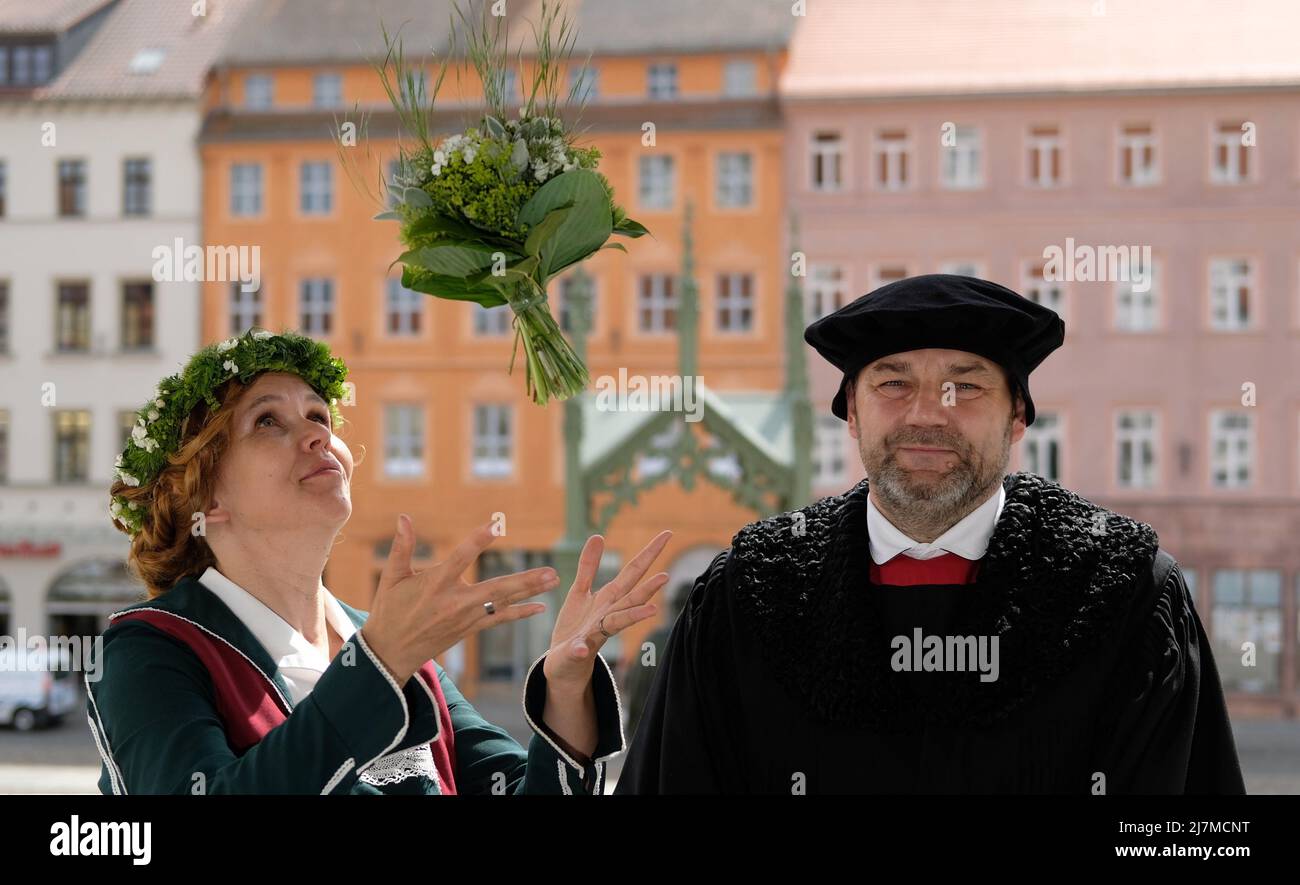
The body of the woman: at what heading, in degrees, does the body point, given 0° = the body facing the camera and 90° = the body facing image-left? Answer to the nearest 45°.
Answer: approximately 315°

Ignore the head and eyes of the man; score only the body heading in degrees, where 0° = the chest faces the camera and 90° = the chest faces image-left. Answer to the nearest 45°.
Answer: approximately 0°

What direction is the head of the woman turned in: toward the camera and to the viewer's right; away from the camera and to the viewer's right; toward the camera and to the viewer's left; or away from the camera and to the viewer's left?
toward the camera and to the viewer's right

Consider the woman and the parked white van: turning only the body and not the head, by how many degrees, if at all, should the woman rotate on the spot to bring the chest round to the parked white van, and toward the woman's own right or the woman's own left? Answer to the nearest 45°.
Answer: approximately 135° to the woman's own left

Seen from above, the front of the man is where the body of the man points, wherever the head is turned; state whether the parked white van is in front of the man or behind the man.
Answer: behind

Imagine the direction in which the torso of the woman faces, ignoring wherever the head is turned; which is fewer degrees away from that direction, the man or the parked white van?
the man

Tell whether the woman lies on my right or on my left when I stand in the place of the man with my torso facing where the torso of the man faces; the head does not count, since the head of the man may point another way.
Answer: on my right
